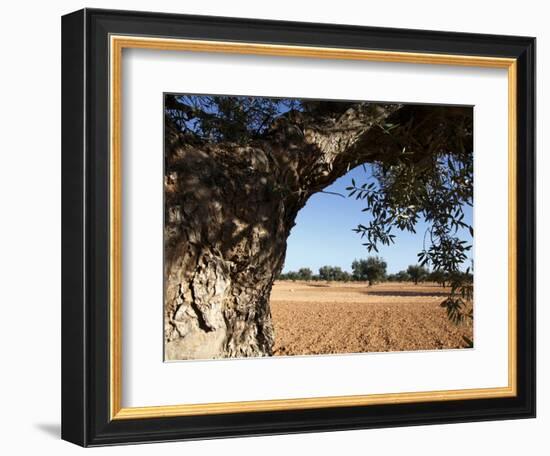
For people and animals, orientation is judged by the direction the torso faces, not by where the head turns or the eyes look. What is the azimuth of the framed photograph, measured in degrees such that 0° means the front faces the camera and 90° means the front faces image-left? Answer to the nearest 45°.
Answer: approximately 315°
